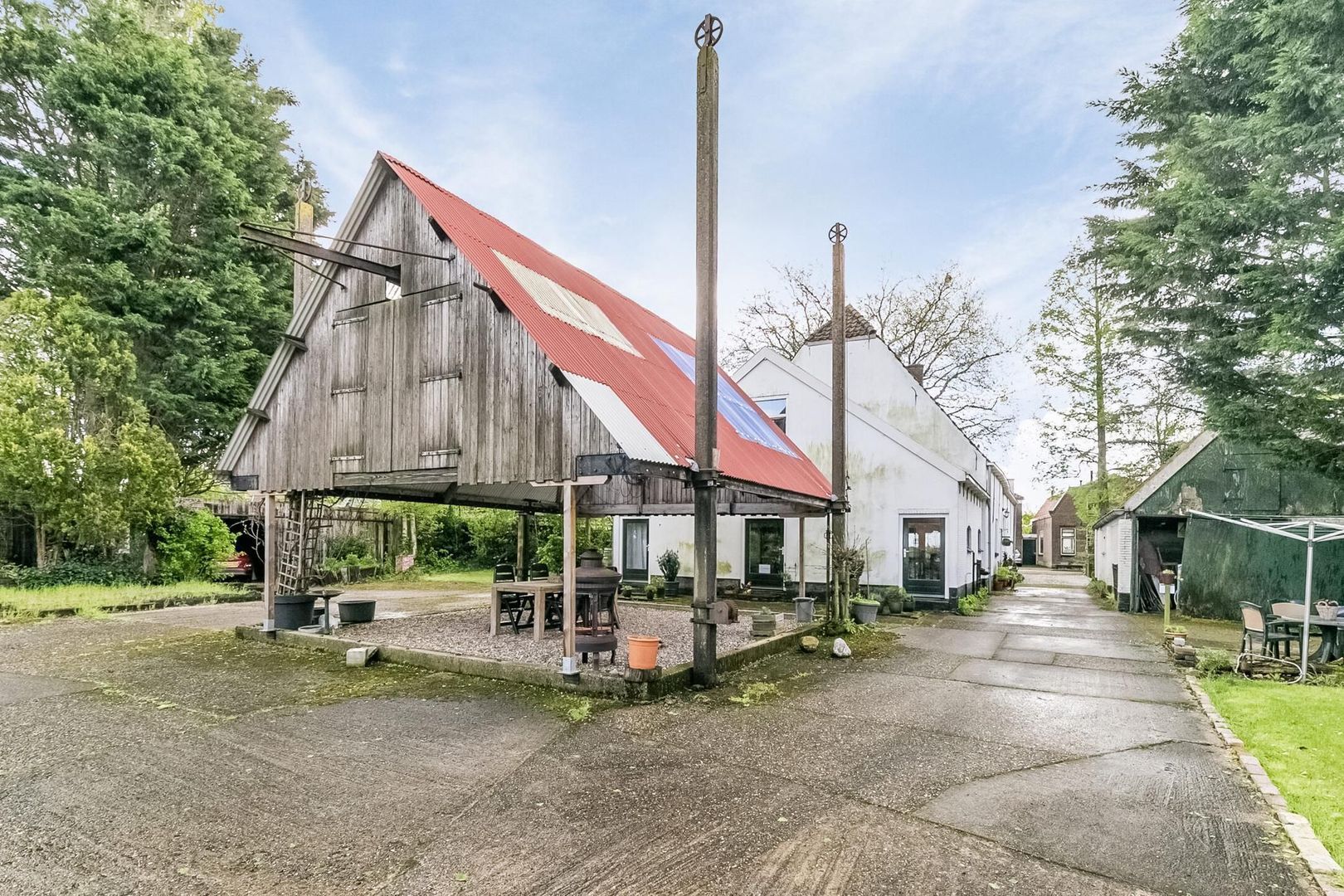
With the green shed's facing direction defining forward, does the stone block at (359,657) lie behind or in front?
in front

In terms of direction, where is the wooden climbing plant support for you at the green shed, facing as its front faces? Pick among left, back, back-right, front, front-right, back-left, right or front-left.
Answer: front-right

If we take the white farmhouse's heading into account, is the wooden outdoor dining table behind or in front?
in front

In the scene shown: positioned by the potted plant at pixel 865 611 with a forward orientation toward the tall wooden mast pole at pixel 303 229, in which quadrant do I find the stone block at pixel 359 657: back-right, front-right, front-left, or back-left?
front-left

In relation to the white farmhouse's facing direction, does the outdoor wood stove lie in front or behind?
in front

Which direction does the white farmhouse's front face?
toward the camera

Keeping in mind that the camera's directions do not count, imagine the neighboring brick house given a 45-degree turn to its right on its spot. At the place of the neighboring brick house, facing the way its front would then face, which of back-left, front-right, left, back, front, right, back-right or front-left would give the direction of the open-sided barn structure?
front-left

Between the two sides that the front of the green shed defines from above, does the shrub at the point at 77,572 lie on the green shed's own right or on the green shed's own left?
on the green shed's own right
